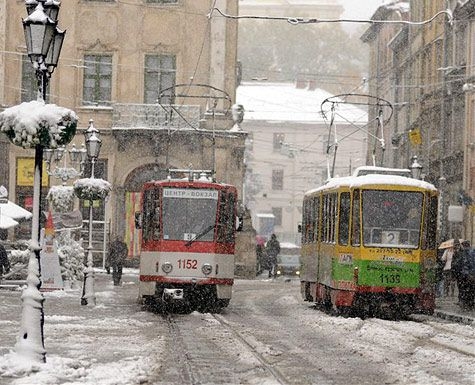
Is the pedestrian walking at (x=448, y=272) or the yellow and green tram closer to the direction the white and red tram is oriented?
the yellow and green tram

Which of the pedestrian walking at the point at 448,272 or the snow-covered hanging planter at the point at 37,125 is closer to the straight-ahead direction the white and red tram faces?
the snow-covered hanging planter

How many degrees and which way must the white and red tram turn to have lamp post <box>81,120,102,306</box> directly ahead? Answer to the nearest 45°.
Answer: approximately 135° to its right

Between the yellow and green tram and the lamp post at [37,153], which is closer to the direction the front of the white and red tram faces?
the lamp post

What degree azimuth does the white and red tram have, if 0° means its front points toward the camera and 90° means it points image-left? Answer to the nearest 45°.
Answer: approximately 0°

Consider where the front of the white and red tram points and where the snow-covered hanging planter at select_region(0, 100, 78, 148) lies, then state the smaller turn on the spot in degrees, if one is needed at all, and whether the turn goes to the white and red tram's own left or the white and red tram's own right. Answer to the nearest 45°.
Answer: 0° — it already faces it
